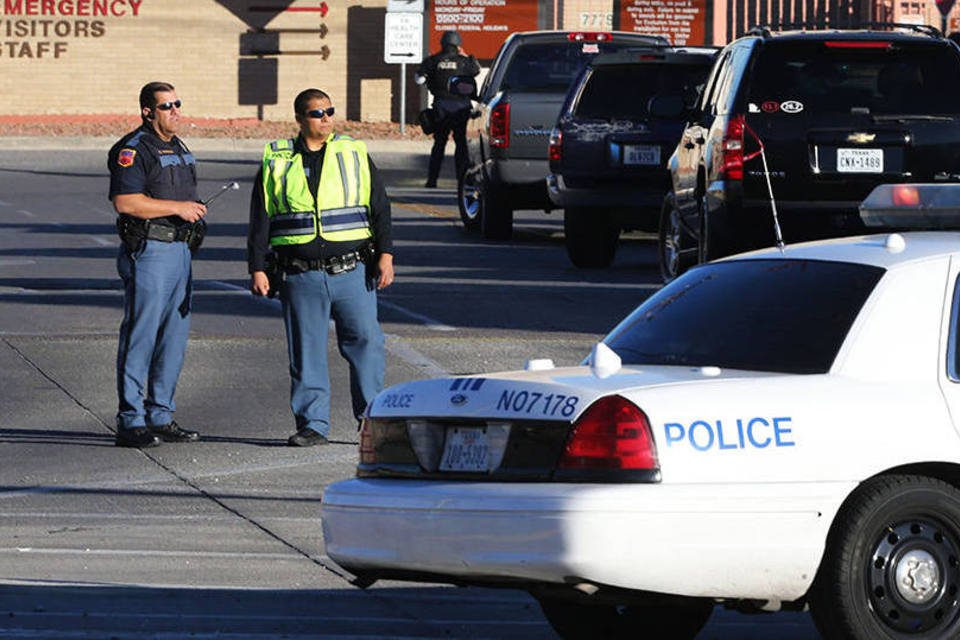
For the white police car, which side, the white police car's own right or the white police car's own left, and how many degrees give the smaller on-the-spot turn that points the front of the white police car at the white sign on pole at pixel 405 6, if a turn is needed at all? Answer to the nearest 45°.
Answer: approximately 45° to the white police car's own left

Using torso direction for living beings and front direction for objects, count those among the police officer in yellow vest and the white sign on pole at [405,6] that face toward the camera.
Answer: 2

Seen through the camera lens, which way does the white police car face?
facing away from the viewer and to the right of the viewer

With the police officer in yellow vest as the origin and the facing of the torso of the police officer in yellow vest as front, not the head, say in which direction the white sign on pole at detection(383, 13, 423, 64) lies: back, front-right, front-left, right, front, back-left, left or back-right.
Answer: back

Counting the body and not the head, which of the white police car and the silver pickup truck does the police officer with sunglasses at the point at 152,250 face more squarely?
the white police car

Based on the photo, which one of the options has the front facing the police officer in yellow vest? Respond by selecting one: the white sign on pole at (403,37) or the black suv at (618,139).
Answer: the white sign on pole

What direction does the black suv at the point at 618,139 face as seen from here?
away from the camera

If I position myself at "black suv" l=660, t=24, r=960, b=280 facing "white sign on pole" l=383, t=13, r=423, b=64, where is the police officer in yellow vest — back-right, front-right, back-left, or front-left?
back-left

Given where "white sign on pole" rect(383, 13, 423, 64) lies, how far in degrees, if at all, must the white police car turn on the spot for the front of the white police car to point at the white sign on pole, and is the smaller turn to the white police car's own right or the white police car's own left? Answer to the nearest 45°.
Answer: approximately 45° to the white police car's own left

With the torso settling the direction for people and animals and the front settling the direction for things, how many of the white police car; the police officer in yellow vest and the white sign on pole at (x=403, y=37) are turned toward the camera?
2

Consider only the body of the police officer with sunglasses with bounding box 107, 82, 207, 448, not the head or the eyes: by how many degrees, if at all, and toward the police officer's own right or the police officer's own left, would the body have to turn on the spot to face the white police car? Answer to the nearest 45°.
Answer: approximately 45° to the police officer's own right

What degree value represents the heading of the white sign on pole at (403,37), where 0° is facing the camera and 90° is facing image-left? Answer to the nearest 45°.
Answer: approximately 0°

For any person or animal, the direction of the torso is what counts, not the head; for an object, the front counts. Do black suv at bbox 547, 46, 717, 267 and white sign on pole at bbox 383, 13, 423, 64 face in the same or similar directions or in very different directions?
very different directions
